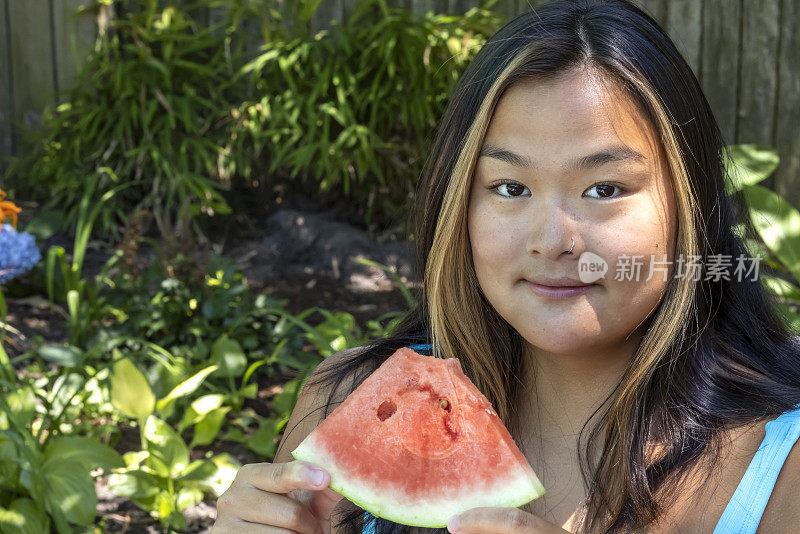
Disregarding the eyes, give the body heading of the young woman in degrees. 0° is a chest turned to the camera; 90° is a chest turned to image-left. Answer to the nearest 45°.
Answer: approximately 0°

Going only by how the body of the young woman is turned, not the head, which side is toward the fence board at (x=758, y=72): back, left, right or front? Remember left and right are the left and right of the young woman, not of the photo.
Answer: back

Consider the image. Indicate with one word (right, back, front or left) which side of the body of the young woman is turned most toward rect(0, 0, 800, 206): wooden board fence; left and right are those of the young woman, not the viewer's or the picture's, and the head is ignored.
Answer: back

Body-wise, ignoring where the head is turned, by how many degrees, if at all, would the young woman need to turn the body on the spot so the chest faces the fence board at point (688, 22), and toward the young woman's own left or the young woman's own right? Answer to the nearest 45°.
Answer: approximately 180°

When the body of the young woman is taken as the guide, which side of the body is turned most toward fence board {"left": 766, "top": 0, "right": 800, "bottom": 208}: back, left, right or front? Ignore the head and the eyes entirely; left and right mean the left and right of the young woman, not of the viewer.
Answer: back

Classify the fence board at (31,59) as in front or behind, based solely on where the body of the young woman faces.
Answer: behind

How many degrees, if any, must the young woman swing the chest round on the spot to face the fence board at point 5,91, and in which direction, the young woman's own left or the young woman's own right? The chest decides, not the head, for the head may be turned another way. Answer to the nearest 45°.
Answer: approximately 135° to the young woman's own right

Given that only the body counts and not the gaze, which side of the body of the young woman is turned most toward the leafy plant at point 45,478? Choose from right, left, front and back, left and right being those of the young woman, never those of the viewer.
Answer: right
